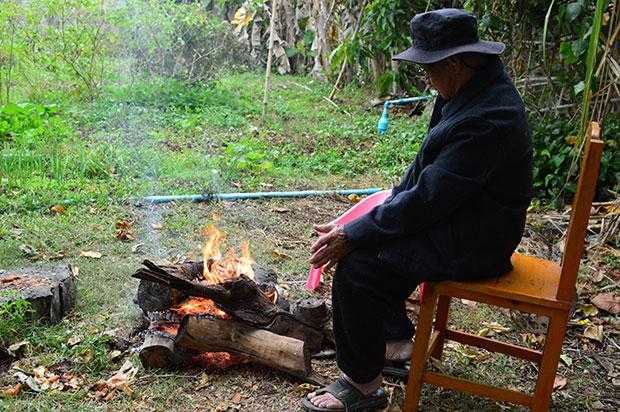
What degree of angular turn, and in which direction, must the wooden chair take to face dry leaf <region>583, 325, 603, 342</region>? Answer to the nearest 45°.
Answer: approximately 90° to its right

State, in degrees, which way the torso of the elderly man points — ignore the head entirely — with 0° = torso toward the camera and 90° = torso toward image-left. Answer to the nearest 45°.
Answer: approximately 90°

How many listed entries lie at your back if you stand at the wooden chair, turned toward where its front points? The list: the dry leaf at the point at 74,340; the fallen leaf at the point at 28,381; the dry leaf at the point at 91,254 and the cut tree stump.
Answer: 0

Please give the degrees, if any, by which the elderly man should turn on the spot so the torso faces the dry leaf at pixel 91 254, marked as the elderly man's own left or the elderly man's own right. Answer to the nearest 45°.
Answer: approximately 45° to the elderly man's own right

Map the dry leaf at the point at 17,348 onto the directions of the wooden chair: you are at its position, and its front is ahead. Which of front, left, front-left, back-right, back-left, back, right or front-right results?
front

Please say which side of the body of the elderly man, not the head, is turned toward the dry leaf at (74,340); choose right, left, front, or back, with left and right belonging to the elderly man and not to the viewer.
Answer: front

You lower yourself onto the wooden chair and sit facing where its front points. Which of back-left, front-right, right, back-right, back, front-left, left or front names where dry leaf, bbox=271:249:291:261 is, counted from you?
front-right

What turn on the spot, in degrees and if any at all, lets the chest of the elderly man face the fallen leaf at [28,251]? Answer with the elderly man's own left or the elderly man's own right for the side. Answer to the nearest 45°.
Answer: approximately 45° to the elderly man's own right

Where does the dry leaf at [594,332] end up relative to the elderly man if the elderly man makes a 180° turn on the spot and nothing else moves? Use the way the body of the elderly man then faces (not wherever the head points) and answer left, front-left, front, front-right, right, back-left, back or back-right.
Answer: front-left

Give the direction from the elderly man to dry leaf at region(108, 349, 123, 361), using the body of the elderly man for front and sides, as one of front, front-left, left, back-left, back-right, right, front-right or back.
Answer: front

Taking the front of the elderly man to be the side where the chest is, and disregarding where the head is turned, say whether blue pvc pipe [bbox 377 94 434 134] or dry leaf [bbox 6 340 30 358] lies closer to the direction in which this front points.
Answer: the dry leaf

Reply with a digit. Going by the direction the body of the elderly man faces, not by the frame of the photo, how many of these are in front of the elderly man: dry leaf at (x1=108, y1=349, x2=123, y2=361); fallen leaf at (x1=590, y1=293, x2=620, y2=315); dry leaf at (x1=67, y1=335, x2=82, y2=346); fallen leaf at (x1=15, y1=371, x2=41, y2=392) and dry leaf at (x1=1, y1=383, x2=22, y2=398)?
4

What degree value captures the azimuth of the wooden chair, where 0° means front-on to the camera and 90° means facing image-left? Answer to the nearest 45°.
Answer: approximately 90°

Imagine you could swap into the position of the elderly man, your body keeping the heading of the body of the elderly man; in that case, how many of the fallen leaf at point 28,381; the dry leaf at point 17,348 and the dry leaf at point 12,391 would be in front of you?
3

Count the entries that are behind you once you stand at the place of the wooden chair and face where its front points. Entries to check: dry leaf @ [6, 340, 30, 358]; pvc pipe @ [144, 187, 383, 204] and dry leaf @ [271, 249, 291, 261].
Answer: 0

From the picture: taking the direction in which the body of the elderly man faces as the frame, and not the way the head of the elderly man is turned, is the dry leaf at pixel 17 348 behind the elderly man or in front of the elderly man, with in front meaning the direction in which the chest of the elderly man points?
in front

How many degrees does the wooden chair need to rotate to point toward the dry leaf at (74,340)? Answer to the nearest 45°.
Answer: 0° — it already faces it

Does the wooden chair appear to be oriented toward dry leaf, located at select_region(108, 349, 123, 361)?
yes

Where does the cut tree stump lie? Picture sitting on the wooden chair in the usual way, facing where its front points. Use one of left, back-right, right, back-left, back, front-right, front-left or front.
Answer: front
